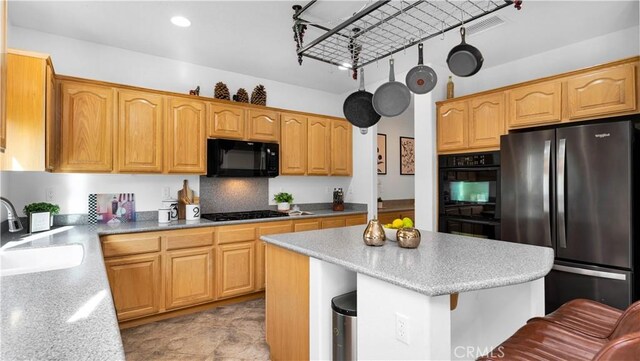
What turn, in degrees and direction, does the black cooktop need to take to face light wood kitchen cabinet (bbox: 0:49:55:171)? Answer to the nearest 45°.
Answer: approximately 90° to its right

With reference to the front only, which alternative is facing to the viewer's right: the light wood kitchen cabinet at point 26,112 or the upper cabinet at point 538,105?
the light wood kitchen cabinet

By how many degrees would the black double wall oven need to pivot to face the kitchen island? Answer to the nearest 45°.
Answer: approximately 45° to its left

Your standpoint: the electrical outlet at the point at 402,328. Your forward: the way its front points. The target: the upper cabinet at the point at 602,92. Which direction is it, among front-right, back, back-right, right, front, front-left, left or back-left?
back

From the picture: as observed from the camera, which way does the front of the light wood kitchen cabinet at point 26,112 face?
facing to the right of the viewer
